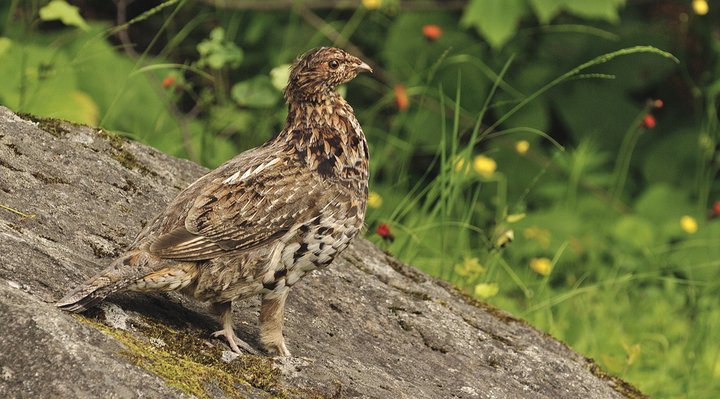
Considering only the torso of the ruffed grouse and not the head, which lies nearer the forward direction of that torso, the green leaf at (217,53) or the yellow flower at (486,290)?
the yellow flower

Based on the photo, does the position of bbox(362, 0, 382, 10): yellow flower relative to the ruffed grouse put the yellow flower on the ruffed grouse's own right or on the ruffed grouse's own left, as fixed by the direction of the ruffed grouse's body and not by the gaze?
on the ruffed grouse's own left

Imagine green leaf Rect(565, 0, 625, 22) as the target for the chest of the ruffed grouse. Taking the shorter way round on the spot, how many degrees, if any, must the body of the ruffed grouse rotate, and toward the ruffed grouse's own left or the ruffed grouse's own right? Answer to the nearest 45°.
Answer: approximately 45° to the ruffed grouse's own left

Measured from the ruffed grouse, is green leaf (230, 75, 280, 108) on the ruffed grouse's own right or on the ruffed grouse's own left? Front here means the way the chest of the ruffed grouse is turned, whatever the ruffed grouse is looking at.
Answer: on the ruffed grouse's own left

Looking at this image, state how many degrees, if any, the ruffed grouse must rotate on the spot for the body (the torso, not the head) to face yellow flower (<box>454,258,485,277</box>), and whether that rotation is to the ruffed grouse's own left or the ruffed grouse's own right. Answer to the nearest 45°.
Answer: approximately 45° to the ruffed grouse's own left

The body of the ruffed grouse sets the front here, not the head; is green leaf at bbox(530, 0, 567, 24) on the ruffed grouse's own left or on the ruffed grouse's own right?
on the ruffed grouse's own left

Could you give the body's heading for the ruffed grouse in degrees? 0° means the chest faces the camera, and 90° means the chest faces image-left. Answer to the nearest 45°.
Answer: approximately 270°

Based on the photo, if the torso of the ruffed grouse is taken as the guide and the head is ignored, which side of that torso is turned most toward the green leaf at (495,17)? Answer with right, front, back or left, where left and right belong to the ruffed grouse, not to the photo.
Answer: left
